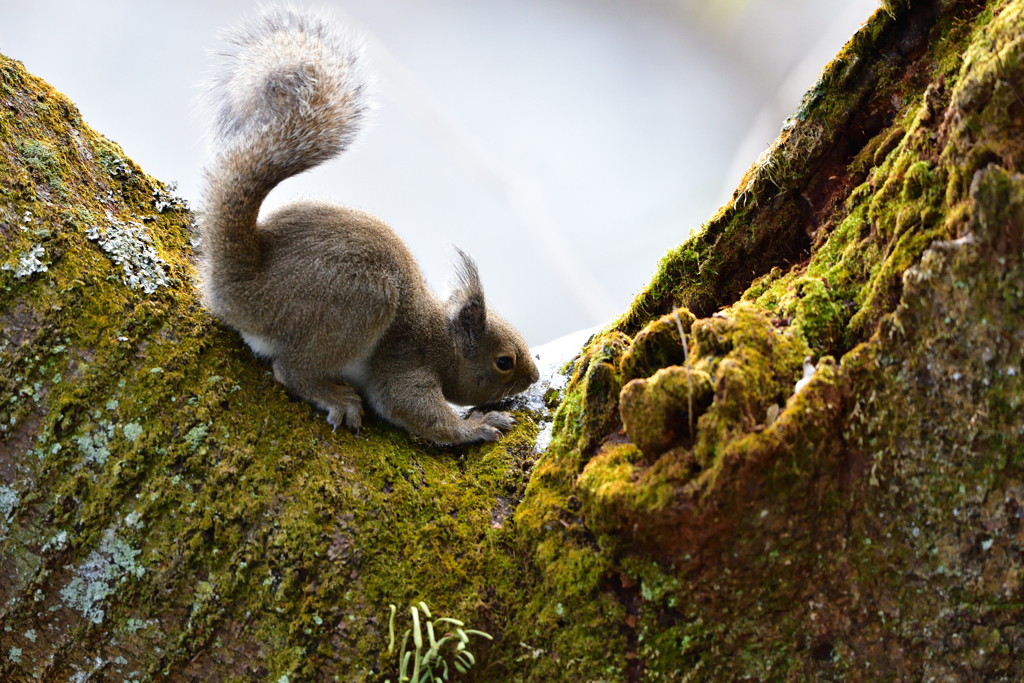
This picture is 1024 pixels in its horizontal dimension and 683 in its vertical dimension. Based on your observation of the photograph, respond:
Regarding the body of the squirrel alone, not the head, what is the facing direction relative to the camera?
to the viewer's right
